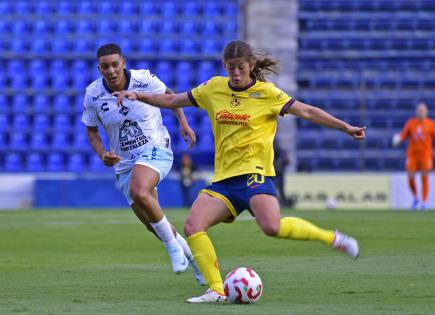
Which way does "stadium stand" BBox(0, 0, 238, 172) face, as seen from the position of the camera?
facing the viewer

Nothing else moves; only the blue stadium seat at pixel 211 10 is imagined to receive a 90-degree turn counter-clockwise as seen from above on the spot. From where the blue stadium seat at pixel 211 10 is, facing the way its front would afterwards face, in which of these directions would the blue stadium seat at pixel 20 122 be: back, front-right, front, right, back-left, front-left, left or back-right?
back

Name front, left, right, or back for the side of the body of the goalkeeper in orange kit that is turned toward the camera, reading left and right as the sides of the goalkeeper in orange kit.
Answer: front

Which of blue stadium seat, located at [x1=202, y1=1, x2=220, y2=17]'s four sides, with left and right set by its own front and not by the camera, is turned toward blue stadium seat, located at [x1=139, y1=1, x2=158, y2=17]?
right

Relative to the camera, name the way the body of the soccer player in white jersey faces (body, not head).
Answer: toward the camera

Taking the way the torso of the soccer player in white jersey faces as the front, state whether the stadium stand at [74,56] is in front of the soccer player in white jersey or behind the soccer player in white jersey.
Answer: behind

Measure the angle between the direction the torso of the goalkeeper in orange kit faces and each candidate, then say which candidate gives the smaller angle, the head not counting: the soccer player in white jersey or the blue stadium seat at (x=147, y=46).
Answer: the soccer player in white jersey

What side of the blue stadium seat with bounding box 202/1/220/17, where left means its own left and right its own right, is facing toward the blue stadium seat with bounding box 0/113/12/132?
right

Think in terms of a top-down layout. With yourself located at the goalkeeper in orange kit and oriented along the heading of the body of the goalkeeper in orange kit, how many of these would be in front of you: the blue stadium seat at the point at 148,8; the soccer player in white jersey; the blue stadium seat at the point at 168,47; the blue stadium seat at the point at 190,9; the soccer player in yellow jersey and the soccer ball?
3

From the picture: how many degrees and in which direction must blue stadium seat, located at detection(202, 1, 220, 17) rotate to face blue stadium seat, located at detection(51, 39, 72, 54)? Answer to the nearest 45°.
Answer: approximately 90° to its right

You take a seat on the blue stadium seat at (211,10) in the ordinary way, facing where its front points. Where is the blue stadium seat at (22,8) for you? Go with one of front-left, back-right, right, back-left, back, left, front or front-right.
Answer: right

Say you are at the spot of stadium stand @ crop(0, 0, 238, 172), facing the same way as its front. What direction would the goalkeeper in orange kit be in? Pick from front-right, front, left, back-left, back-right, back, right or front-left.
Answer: front-left

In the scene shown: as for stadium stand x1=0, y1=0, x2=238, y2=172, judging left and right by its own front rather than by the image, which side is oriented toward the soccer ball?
front

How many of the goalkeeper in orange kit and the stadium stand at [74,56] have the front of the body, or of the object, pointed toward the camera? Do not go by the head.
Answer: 2

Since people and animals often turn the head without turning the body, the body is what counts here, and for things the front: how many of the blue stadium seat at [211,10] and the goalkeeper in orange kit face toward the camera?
2
